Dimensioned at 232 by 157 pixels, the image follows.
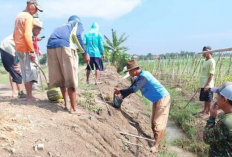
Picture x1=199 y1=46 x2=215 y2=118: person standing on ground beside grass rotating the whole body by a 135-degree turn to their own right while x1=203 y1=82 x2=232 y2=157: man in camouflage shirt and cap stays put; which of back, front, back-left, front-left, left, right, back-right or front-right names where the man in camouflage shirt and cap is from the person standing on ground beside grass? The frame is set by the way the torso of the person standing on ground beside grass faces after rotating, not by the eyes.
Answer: back-right

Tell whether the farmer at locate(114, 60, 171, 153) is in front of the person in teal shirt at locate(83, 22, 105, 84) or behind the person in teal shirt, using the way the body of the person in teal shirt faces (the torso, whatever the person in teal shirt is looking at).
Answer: behind

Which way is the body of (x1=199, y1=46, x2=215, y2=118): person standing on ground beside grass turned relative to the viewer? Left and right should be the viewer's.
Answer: facing to the left of the viewer

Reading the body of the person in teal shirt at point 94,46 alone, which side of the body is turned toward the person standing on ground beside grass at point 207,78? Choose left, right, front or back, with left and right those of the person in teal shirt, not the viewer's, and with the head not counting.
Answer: right

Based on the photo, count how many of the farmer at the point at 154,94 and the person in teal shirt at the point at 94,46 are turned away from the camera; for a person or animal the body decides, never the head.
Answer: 1

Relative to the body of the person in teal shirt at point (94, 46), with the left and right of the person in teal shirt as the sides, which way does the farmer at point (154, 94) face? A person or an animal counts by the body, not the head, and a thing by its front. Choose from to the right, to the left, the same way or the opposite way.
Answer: to the left

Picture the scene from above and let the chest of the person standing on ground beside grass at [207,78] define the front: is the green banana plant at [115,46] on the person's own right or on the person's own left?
on the person's own right

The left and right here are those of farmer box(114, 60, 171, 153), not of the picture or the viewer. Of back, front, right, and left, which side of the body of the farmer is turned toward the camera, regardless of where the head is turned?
left

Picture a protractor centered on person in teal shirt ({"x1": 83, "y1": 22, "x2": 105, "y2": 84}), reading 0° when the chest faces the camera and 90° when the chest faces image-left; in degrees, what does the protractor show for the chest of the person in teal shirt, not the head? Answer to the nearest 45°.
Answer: approximately 180°

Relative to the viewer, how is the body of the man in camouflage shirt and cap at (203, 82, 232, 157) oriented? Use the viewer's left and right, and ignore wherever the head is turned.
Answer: facing to the left of the viewer

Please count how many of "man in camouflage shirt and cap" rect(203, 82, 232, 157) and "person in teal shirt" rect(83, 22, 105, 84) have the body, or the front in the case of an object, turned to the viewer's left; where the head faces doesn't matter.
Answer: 1
